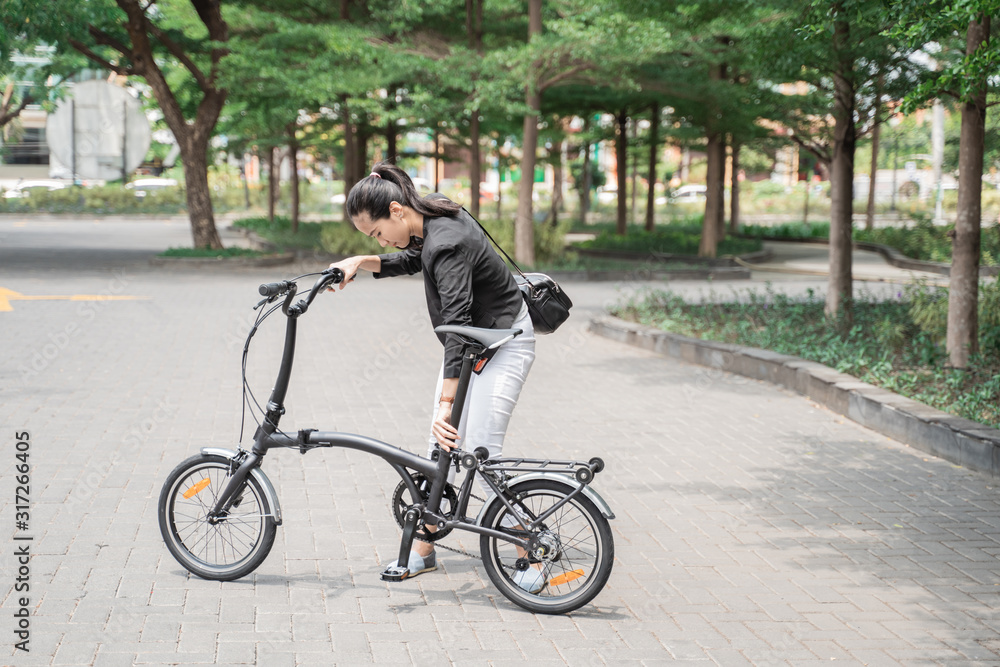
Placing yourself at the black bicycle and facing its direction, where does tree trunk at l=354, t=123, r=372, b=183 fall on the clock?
The tree trunk is roughly at 3 o'clock from the black bicycle.

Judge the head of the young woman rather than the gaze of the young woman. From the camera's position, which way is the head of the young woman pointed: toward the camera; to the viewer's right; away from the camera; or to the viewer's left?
to the viewer's left

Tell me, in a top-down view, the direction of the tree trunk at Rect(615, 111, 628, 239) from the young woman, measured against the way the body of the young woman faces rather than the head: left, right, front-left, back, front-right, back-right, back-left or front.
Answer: right

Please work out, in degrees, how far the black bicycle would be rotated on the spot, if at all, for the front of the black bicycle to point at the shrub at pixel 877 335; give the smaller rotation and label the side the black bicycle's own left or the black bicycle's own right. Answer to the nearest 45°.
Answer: approximately 135° to the black bicycle's own right

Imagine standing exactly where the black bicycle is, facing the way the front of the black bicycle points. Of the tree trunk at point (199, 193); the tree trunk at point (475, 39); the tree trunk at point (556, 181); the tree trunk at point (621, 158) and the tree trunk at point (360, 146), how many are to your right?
5

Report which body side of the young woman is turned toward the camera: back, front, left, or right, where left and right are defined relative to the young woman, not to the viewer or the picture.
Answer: left

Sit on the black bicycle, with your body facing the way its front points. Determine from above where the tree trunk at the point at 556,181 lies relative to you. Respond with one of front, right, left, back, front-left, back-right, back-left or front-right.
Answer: right

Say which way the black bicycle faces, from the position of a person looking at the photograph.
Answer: facing to the left of the viewer

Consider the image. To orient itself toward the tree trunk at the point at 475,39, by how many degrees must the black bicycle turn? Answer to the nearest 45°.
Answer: approximately 90° to its right

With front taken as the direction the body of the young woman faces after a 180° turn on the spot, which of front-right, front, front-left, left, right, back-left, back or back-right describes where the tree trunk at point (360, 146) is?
left

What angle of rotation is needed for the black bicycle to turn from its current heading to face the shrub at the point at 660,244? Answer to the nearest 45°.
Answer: approximately 90° to its right
